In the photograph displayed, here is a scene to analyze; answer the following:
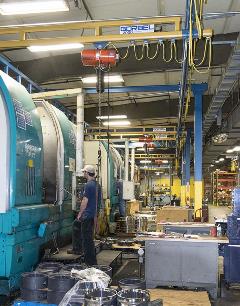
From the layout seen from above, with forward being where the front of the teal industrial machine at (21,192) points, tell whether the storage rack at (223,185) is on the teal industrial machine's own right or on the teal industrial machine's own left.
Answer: on the teal industrial machine's own left

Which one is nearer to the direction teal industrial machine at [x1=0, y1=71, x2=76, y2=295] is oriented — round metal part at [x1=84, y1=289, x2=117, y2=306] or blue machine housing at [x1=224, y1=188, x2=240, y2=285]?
the blue machine housing

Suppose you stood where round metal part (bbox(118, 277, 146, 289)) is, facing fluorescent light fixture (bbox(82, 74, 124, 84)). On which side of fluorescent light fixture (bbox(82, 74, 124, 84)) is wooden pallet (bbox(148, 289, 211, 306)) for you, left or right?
right

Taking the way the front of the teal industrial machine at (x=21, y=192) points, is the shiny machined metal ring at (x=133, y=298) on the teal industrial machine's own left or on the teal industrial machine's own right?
on the teal industrial machine's own right

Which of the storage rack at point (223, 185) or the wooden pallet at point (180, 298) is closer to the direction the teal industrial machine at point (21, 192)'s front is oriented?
the wooden pallet

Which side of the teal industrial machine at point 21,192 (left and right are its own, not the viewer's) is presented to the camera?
right

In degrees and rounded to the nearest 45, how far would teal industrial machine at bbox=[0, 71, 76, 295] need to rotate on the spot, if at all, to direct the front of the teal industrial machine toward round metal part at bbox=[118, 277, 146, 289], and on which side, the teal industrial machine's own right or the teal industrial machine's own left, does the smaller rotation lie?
approximately 45° to the teal industrial machine's own right

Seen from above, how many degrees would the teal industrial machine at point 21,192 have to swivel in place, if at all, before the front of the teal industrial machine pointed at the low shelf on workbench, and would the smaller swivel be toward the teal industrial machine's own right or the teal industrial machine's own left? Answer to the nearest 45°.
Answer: approximately 45° to the teal industrial machine's own left

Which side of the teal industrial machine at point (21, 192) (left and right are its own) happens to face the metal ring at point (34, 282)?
right
